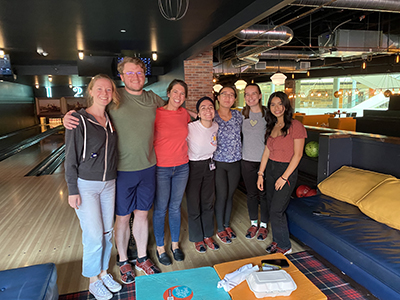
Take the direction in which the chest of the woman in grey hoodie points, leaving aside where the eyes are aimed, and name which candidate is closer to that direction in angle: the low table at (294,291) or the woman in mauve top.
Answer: the low table

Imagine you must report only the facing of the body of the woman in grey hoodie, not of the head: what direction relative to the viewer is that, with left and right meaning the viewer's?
facing the viewer and to the right of the viewer

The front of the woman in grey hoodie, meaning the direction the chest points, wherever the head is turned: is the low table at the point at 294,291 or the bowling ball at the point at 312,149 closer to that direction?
the low table

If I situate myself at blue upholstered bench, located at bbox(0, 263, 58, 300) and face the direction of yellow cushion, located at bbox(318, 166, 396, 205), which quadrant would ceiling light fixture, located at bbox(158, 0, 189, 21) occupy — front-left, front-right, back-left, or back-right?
front-left

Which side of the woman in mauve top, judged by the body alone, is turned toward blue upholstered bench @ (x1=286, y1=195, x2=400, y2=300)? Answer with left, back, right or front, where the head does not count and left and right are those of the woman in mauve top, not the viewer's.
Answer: left

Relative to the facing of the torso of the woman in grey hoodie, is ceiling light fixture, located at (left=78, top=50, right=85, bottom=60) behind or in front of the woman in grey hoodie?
behind

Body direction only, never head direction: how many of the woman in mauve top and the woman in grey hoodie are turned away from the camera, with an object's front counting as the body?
0

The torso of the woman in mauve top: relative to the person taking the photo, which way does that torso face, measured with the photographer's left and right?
facing the viewer and to the left of the viewer

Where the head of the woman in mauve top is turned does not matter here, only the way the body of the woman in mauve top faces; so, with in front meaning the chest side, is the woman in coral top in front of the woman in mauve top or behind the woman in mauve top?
in front

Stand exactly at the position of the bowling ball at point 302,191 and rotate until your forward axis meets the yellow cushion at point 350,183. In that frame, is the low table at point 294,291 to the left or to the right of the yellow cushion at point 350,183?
right

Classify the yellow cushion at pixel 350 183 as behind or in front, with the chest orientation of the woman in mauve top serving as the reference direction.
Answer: behind

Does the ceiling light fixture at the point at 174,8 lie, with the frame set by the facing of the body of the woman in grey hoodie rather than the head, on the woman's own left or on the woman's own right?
on the woman's own left

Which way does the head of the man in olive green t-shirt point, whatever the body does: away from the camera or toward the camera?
toward the camera
